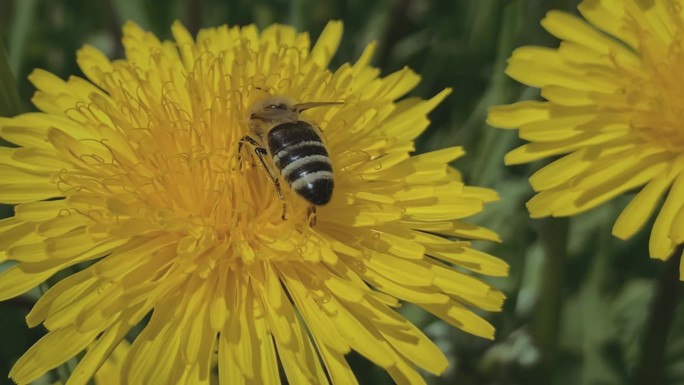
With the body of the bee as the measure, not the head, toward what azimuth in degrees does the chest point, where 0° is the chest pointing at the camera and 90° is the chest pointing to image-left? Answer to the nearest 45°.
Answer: approximately 135°

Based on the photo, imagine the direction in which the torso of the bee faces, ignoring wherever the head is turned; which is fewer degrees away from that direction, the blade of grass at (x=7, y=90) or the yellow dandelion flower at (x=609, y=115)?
the blade of grass

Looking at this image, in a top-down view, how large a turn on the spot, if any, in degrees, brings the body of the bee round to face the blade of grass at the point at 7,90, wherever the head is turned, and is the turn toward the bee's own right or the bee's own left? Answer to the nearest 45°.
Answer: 0° — it already faces it

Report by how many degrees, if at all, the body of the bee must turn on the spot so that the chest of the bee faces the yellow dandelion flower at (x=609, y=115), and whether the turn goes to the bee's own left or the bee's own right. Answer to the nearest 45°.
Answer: approximately 135° to the bee's own right
